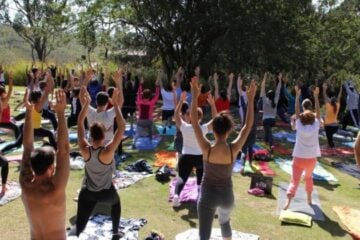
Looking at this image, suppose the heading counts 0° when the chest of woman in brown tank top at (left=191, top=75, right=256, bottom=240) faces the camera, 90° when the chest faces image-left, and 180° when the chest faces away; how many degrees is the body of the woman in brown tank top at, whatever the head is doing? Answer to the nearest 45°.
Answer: approximately 180°

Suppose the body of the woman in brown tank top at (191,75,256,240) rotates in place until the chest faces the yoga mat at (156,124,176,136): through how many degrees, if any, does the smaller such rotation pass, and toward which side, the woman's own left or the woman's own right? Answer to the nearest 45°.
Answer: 0° — they already face it

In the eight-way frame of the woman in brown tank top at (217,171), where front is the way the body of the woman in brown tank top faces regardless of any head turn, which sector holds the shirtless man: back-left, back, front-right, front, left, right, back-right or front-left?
back-left

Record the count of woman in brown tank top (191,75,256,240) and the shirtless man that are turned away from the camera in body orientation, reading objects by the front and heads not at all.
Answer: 2

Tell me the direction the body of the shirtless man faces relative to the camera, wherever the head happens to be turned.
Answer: away from the camera

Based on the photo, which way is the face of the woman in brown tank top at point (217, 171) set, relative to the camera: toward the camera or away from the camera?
away from the camera

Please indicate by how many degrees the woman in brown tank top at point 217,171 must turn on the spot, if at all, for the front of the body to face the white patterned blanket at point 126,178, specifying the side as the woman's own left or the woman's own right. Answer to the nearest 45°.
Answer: approximately 45° to the woman's own left
